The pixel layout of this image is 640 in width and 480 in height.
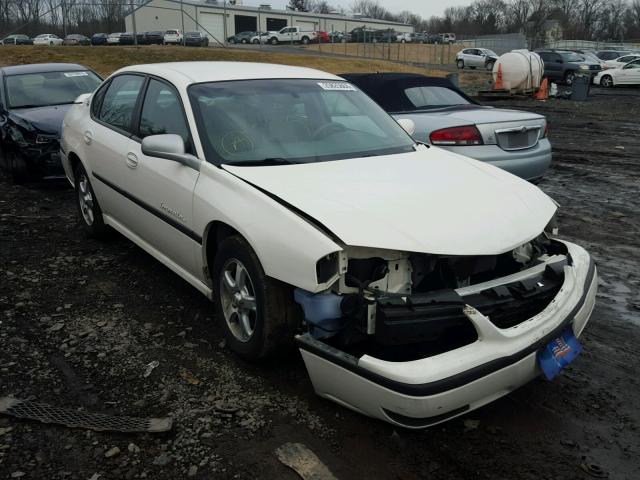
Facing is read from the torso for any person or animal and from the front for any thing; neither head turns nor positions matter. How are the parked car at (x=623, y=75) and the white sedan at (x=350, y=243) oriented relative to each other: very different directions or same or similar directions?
very different directions

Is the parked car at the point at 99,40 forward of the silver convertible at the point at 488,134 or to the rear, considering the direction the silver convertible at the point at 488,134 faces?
forward

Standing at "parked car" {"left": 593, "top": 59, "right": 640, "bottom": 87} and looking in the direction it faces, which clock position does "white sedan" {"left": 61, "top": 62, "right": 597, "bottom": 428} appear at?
The white sedan is roughly at 9 o'clock from the parked car.

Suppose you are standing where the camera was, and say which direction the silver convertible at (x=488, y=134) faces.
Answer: facing away from the viewer and to the left of the viewer

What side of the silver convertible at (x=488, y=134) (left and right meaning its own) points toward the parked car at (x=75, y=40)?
front

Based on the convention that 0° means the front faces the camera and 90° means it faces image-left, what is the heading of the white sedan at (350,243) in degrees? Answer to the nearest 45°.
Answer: approximately 315°

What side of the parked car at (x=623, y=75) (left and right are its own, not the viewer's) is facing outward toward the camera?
left
